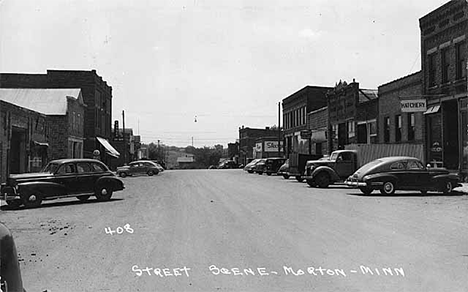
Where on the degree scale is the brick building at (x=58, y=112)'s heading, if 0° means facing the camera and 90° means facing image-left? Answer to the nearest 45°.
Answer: approximately 315°

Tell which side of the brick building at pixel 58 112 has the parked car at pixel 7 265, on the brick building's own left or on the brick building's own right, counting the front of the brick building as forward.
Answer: on the brick building's own right

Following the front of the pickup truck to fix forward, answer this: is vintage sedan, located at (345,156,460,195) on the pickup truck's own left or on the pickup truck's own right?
on the pickup truck's own left

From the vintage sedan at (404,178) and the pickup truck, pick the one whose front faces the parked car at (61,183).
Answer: the pickup truck

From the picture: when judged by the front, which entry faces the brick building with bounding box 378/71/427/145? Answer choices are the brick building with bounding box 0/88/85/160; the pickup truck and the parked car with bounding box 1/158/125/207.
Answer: the brick building with bounding box 0/88/85/160

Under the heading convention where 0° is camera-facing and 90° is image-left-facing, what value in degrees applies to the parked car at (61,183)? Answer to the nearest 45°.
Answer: approximately 45°

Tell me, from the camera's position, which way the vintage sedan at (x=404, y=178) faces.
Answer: facing away from the viewer and to the right of the viewer

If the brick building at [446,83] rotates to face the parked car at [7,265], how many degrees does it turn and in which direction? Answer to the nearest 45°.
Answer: approximately 45° to its left

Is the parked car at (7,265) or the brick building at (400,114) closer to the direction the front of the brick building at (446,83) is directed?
the parked car
